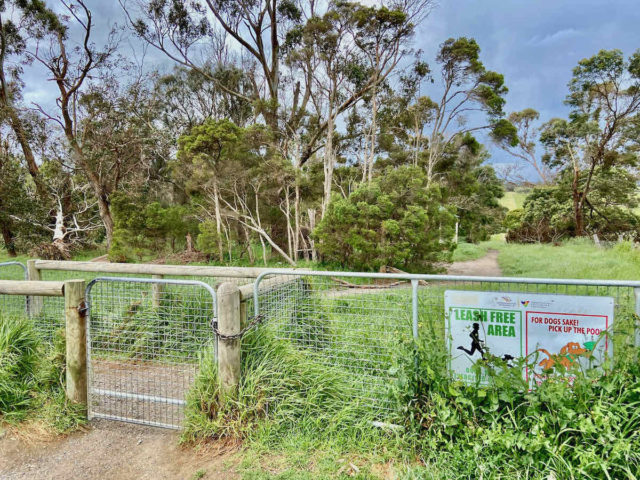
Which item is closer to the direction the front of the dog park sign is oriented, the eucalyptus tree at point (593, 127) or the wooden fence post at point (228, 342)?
the wooden fence post

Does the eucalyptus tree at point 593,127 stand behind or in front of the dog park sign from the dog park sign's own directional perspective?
behind

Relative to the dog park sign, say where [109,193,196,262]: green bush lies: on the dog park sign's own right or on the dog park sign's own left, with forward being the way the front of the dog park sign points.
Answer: on the dog park sign's own right

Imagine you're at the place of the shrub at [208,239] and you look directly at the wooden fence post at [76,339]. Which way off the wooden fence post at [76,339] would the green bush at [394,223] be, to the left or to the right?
left

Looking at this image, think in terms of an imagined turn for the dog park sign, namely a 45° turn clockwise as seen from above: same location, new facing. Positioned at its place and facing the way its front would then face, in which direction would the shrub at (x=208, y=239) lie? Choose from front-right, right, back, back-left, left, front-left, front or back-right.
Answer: right

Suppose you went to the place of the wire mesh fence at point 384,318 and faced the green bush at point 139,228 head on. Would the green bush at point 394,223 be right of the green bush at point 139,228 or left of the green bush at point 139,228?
right

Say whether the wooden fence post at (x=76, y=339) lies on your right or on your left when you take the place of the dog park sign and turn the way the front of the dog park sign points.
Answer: on your right

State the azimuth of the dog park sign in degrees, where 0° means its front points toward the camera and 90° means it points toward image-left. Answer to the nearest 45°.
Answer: approximately 0°

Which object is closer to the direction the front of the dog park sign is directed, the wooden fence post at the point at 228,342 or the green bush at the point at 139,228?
the wooden fence post

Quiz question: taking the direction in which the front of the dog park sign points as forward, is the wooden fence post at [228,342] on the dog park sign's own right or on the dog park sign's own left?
on the dog park sign's own right
